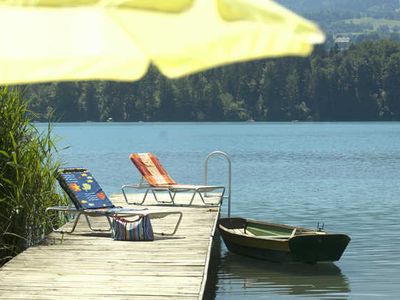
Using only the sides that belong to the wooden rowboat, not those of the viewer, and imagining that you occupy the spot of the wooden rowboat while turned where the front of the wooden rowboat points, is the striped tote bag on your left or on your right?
on your left

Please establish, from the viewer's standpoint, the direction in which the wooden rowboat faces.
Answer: facing away from the viewer and to the left of the viewer
